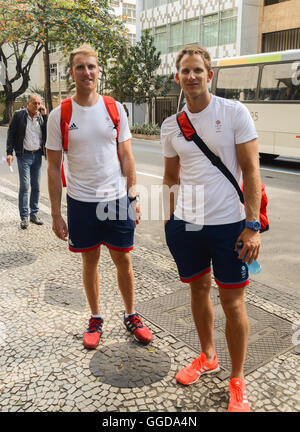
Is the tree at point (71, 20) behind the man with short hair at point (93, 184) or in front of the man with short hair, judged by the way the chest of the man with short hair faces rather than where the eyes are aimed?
behind

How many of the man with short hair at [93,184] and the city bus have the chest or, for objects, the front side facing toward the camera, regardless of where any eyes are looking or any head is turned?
1

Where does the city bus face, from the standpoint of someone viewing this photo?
facing away from the viewer and to the left of the viewer

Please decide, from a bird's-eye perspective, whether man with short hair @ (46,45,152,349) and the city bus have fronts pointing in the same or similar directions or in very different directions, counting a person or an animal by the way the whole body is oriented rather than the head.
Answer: very different directions

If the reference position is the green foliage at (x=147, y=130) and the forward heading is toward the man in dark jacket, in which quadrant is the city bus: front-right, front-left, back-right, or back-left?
front-left

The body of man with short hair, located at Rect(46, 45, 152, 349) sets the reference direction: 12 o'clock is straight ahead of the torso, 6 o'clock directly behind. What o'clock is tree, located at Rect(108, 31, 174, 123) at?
The tree is roughly at 6 o'clock from the man with short hair.

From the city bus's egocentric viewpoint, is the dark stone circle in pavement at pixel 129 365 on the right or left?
on its left

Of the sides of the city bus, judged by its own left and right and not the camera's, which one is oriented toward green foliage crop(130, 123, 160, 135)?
front

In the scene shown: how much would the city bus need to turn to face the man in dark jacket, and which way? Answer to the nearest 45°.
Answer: approximately 90° to its left

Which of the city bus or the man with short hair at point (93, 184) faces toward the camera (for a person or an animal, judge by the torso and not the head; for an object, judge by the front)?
the man with short hair

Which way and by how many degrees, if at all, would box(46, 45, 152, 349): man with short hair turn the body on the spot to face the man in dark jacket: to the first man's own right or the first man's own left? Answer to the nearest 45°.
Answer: approximately 180°

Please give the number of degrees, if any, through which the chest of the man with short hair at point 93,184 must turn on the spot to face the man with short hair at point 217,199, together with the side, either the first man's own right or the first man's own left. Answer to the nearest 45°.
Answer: approximately 45° to the first man's own left

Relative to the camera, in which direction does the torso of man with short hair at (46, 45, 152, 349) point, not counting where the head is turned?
toward the camera

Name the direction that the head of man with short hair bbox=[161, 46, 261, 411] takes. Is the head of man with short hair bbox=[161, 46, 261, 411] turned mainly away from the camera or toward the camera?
toward the camera
